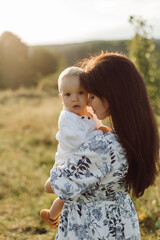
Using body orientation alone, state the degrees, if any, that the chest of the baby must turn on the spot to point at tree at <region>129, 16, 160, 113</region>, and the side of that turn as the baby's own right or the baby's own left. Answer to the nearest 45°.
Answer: approximately 135° to the baby's own left

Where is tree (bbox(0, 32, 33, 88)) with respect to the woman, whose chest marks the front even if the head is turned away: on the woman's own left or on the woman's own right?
on the woman's own right

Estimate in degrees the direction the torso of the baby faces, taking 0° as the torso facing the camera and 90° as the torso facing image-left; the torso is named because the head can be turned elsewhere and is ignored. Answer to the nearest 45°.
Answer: approximately 315°

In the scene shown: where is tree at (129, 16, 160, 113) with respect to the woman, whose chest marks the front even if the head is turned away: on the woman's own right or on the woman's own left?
on the woman's own right

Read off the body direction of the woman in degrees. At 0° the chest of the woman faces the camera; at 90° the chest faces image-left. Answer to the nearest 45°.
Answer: approximately 90°

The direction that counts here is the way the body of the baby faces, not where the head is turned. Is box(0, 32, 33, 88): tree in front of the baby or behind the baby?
behind
